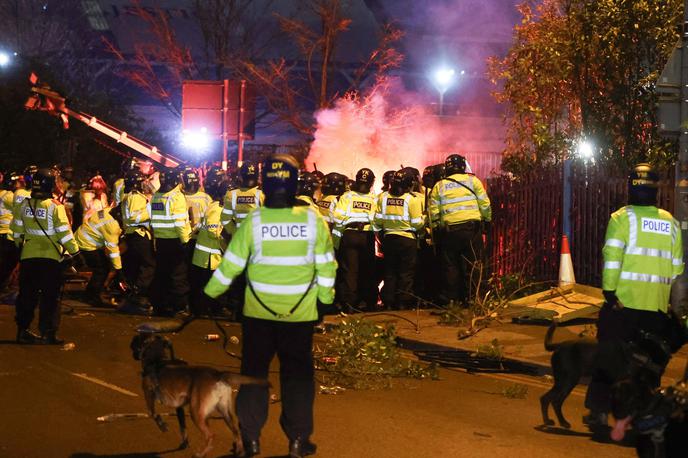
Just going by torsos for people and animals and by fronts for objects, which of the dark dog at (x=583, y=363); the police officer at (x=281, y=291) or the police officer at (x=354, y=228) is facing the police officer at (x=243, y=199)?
the police officer at (x=281, y=291)

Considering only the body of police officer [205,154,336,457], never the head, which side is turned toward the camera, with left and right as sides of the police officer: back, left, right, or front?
back

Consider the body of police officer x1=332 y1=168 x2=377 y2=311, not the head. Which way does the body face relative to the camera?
away from the camera

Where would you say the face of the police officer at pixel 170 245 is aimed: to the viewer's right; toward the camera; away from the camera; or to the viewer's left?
away from the camera

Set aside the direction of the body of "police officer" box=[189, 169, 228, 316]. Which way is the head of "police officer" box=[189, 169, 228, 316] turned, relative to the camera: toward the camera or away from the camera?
away from the camera

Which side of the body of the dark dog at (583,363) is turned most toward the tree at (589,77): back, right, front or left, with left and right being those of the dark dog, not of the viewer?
left

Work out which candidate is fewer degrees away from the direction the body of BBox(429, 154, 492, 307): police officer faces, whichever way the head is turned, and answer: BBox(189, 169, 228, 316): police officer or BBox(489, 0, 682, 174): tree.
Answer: the tree

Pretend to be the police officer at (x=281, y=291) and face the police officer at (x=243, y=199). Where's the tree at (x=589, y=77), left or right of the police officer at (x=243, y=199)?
right

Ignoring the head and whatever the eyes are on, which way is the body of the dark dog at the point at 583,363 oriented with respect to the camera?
to the viewer's right

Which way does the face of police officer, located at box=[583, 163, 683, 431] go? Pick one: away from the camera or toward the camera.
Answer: away from the camera

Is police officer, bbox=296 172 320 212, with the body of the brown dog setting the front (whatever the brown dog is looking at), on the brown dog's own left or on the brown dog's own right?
on the brown dog's own right
